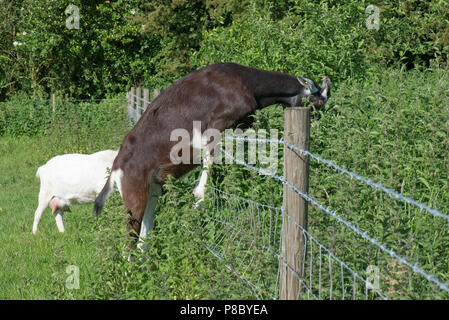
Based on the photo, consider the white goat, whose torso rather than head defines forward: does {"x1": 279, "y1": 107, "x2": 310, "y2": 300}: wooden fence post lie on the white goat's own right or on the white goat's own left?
on the white goat's own right

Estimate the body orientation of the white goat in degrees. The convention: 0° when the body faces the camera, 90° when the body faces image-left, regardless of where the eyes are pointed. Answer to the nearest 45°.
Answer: approximately 270°

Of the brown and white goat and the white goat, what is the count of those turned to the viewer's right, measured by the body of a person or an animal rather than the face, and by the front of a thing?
2

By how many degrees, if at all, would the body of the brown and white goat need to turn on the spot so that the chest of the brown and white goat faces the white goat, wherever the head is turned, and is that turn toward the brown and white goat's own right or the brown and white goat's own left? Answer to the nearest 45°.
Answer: approximately 135° to the brown and white goat's own left

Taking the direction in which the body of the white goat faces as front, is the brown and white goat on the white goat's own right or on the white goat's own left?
on the white goat's own right

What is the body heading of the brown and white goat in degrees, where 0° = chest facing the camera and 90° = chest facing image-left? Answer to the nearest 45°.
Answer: approximately 270°

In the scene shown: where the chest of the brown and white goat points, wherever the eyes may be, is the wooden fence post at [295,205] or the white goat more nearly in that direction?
the wooden fence post

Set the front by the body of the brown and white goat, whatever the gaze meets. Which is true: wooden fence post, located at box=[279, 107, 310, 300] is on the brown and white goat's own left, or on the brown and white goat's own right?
on the brown and white goat's own right
